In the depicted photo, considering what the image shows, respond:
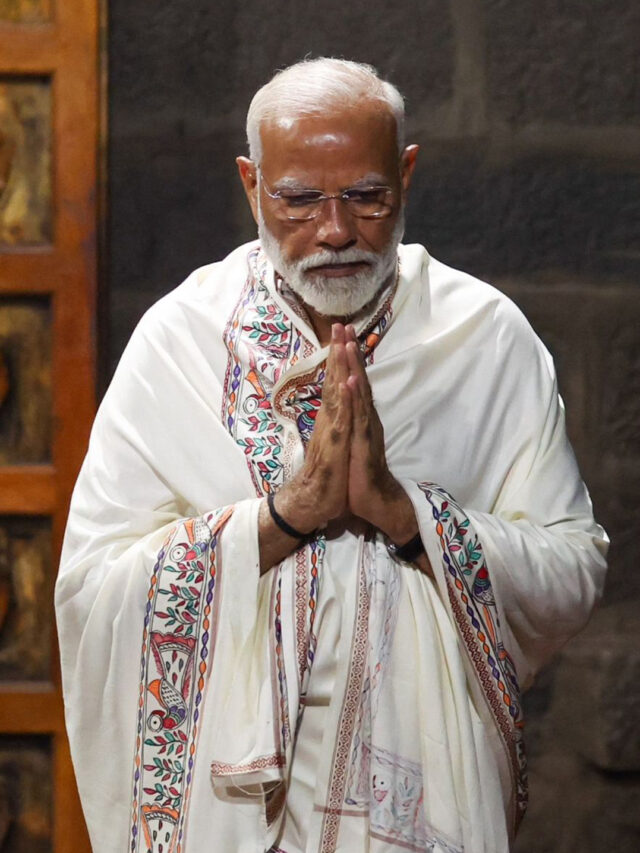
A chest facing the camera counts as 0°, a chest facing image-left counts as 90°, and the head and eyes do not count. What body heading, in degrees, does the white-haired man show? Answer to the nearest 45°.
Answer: approximately 0°

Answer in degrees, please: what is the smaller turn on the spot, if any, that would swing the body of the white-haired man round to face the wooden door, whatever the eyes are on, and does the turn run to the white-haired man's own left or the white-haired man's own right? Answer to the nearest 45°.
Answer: approximately 135° to the white-haired man's own right
